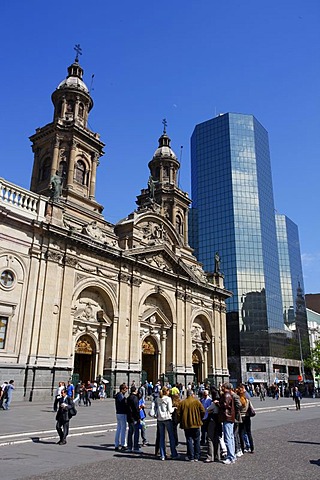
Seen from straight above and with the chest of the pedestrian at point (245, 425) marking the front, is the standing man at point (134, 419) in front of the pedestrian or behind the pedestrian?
in front

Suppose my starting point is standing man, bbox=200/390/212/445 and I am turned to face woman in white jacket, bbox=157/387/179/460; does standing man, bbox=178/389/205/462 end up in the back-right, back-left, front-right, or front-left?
front-left

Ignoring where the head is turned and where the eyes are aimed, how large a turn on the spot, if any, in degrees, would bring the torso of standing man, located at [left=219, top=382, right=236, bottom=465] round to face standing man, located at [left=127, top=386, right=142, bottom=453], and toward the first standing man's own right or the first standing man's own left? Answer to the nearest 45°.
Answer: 0° — they already face them

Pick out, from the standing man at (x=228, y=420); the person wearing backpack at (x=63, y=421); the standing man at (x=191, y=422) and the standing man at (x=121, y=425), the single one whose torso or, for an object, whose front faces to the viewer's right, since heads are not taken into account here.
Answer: the standing man at (x=121, y=425)

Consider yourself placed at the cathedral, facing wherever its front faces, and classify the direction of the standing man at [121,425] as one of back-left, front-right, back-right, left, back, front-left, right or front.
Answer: front-right

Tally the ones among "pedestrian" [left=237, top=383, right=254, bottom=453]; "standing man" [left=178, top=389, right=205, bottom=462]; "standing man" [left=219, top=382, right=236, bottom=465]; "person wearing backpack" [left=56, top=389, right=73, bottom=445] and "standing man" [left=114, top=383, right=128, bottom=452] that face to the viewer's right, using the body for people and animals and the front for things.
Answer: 1

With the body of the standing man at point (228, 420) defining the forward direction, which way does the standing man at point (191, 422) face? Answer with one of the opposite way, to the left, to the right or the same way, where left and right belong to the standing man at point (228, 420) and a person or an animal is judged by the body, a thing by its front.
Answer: to the right

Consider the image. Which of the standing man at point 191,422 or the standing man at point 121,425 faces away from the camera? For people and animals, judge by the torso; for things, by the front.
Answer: the standing man at point 191,422

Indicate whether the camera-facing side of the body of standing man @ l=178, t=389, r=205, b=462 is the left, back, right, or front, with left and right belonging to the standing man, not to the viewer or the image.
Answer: back

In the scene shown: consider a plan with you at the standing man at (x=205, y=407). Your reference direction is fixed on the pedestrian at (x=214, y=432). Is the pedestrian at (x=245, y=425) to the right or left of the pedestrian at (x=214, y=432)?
left

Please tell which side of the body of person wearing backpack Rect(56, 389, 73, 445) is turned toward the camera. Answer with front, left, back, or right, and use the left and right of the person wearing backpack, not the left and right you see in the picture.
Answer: front

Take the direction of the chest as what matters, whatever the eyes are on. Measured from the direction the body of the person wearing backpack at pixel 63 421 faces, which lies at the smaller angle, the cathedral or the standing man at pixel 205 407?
the standing man

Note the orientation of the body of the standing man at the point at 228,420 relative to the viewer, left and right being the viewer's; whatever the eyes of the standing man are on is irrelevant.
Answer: facing to the left of the viewer

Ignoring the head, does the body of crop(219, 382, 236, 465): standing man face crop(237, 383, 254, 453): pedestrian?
no

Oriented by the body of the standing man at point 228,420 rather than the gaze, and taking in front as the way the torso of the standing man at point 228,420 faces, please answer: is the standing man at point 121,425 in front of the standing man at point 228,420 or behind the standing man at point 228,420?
in front

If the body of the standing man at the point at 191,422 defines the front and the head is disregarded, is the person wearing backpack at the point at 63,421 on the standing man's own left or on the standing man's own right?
on the standing man's own left

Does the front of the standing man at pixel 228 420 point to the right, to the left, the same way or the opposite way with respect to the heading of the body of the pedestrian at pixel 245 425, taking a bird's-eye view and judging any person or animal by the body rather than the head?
the same way

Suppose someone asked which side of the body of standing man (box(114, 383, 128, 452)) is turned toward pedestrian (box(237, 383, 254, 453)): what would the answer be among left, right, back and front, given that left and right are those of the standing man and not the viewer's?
front

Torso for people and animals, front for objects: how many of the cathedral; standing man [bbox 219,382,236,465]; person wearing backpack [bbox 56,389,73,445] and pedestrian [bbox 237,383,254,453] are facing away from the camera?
0
